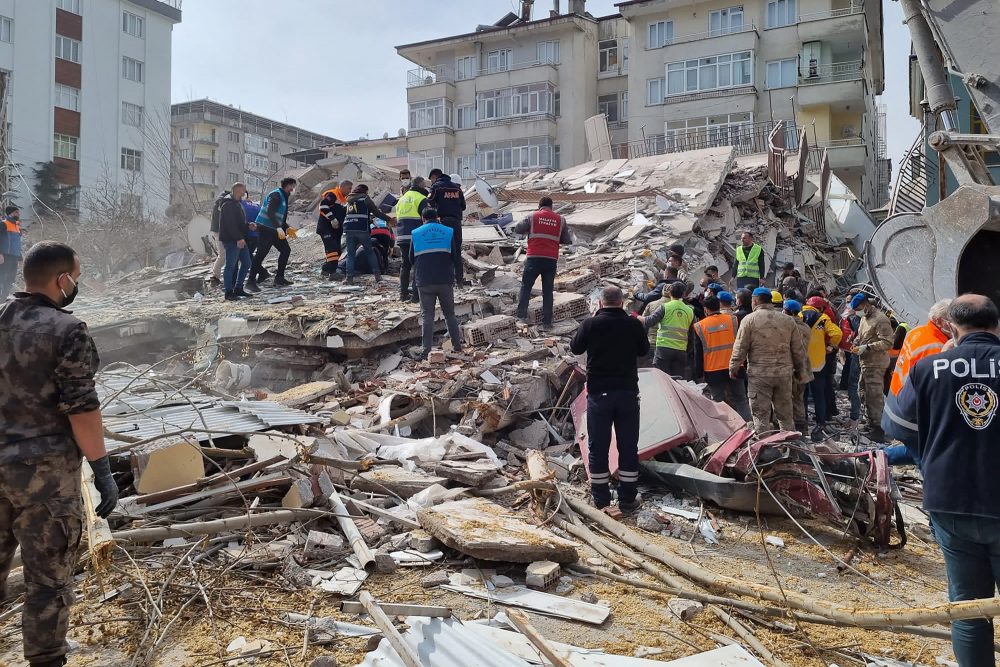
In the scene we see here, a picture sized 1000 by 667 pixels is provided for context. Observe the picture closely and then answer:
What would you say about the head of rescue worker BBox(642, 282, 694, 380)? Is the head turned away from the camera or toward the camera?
away from the camera

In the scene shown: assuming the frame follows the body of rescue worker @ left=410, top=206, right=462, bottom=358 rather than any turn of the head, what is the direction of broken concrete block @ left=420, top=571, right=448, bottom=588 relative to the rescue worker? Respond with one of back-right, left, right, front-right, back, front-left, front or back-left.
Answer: back

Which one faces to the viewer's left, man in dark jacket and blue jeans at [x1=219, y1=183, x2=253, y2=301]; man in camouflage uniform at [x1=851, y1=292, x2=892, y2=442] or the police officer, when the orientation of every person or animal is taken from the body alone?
the man in camouflage uniform

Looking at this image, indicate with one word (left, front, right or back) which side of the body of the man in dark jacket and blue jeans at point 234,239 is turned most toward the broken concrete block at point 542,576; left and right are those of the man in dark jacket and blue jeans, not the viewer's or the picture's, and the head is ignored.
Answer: right

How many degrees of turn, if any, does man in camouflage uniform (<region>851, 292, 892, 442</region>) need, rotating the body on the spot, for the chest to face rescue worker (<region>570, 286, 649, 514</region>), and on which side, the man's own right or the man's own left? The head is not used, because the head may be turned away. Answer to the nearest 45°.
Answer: approximately 90° to the man's own left

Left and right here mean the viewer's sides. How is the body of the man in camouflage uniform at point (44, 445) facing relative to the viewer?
facing away from the viewer and to the right of the viewer

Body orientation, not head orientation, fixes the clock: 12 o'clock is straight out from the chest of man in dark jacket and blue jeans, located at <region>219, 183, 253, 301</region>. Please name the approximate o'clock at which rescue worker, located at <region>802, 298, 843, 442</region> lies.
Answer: rescue worker, located at <region>802, 298, 843, 442</region> is roughly at 1 o'clock from man in dark jacket and blue jeans, located at <region>219, 183, 253, 301</region>.

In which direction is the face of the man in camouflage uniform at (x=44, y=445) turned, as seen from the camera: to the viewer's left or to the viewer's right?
to the viewer's right
